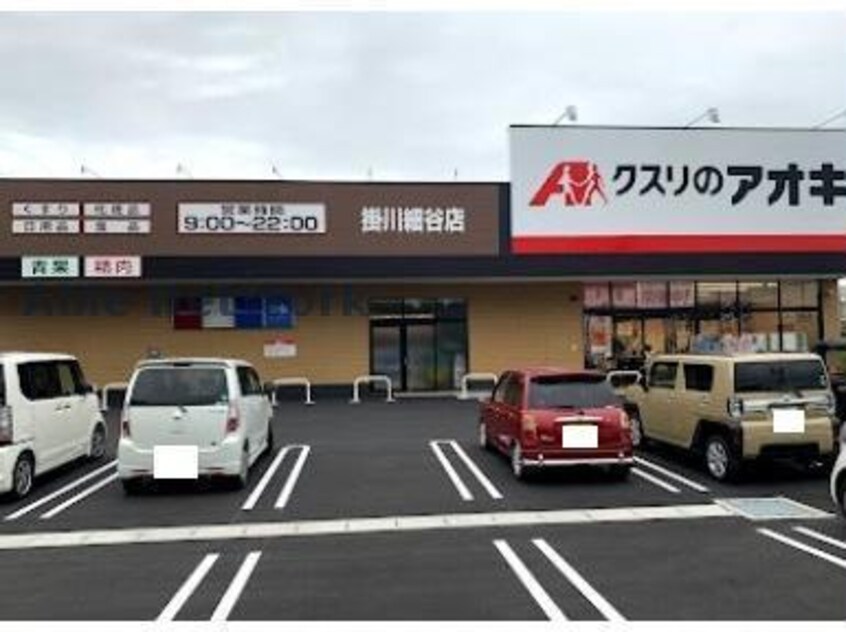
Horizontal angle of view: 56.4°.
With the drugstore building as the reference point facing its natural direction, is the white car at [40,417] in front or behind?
in front

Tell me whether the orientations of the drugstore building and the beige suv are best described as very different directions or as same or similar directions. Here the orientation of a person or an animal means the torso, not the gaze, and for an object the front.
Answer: very different directions

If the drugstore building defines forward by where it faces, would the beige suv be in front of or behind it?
in front

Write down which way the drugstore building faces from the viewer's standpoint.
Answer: facing the viewer

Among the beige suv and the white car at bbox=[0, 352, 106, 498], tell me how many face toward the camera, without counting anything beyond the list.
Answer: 0

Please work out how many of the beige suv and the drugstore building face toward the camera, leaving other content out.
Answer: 1

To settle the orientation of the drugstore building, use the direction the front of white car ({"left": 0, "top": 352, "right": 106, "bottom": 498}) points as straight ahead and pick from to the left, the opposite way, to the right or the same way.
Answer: the opposite way

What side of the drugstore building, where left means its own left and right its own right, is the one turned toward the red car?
front

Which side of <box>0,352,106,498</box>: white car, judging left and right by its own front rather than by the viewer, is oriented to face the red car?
right

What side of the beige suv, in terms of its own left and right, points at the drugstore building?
front

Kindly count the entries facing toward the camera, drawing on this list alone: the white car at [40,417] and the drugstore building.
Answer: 1

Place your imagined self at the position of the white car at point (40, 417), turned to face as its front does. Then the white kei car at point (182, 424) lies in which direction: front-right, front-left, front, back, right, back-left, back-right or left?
right

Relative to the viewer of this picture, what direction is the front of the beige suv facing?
facing away from the viewer and to the left of the viewer

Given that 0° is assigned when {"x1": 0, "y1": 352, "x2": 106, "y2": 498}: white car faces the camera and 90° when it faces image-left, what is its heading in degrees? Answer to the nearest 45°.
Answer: approximately 225°
